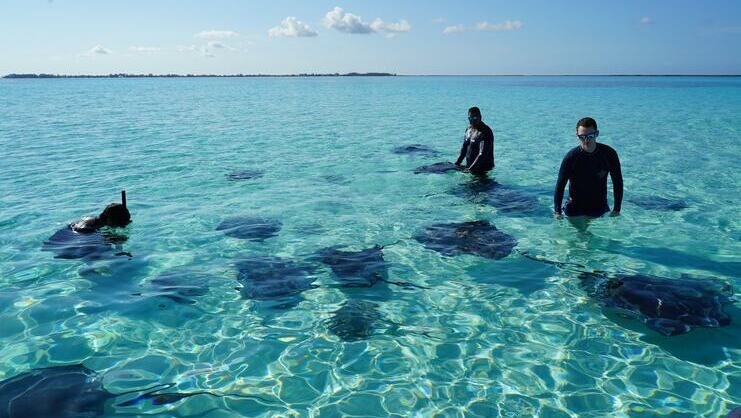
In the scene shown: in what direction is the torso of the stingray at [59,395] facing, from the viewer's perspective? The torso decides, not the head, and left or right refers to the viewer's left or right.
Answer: facing to the left of the viewer

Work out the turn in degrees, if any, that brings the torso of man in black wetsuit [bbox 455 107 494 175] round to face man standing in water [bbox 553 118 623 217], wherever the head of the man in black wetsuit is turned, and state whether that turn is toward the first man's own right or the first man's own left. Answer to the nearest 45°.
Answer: approximately 45° to the first man's own left

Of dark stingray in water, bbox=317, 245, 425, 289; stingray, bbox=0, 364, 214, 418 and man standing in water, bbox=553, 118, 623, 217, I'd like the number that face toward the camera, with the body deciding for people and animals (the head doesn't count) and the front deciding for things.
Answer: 1

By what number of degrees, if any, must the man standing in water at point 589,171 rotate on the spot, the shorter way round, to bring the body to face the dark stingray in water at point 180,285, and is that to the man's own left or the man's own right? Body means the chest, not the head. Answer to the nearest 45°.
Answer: approximately 45° to the man's own right
